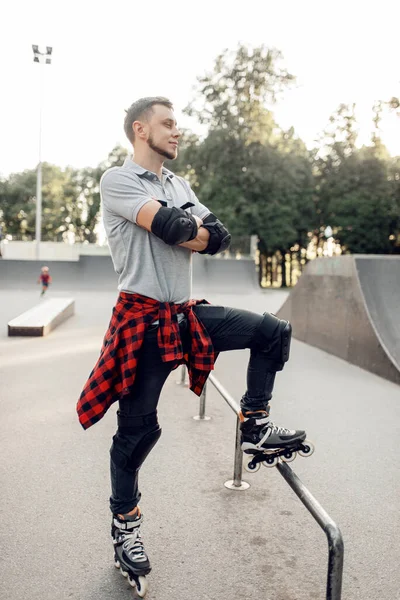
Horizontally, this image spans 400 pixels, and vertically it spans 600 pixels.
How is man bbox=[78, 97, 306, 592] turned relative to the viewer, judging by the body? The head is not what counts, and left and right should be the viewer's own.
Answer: facing the viewer and to the right of the viewer

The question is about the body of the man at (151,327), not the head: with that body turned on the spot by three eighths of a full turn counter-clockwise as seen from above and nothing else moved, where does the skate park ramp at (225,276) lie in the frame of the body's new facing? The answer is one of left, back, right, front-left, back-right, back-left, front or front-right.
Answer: front

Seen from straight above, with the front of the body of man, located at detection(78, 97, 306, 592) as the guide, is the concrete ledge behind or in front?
behind

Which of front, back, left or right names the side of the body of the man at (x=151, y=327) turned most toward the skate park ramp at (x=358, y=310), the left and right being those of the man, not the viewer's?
left

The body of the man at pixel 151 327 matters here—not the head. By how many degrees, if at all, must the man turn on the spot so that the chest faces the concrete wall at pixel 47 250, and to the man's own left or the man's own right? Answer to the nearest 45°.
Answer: approximately 135° to the man's own left

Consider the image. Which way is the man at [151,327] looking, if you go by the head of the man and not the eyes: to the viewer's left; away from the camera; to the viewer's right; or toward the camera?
to the viewer's right

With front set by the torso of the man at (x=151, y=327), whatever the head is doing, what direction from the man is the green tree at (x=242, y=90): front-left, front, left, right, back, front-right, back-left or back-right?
back-left
